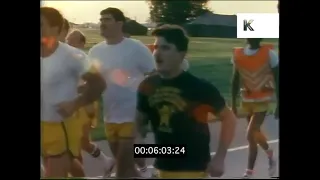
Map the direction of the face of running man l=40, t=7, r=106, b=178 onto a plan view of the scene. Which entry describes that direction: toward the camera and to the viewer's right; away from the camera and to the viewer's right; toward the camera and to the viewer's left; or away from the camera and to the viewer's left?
toward the camera and to the viewer's left

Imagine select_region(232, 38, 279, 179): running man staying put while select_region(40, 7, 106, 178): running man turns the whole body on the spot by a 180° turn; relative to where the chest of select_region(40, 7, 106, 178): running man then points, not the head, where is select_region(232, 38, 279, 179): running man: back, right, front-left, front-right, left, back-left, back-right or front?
front-right

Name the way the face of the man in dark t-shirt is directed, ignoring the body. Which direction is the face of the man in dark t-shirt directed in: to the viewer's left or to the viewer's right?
to the viewer's left

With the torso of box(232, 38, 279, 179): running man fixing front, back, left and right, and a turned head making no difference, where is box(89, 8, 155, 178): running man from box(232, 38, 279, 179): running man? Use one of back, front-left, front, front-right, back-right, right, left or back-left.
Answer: front-right

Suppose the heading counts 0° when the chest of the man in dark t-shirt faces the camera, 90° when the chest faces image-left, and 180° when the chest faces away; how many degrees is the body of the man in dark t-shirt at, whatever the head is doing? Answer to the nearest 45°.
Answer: approximately 45°

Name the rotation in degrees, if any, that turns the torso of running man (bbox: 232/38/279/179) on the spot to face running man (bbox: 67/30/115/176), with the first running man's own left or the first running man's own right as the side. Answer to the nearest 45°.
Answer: approximately 45° to the first running man's own right

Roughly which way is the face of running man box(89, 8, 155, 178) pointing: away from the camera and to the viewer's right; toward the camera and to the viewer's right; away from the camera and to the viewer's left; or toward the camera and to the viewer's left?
toward the camera and to the viewer's left

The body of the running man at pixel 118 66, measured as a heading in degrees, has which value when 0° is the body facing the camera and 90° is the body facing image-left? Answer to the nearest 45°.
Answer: approximately 45°

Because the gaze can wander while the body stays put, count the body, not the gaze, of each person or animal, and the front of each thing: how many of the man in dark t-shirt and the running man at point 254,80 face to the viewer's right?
0
